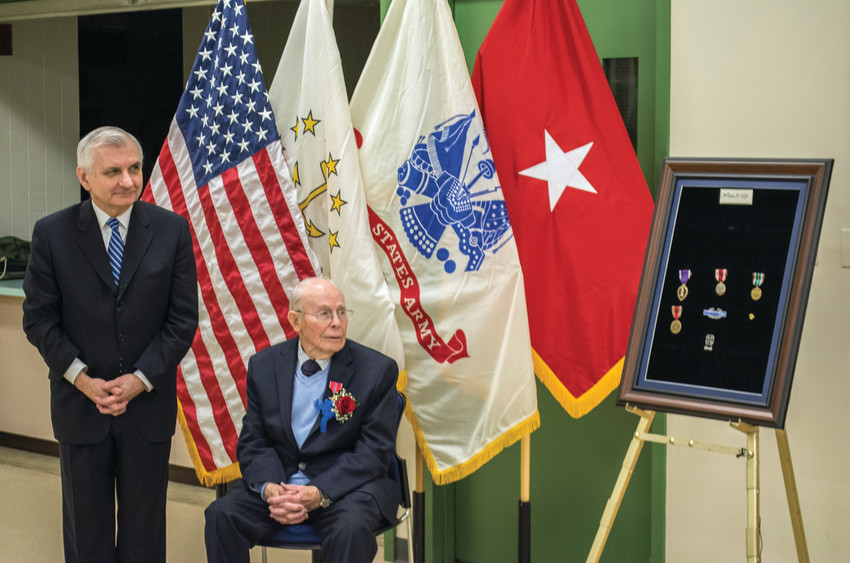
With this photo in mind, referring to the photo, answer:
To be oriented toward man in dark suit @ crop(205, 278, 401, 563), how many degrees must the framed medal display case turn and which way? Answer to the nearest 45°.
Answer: approximately 45° to its right

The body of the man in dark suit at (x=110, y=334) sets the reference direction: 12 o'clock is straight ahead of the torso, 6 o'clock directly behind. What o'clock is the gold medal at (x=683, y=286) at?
The gold medal is roughly at 10 o'clock from the man in dark suit.

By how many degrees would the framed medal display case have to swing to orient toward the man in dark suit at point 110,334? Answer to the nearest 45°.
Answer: approximately 45° to its right

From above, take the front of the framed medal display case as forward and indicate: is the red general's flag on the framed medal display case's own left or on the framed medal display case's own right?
on the framed medal display case's own right

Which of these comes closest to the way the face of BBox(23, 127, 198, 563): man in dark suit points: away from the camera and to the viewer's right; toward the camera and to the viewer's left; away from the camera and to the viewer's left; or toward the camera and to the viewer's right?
toward the camera and to the viewer's right

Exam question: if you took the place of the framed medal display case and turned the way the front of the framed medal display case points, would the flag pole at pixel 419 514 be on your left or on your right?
on your right

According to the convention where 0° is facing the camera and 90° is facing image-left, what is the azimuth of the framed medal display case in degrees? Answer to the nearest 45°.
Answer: approximately 45°

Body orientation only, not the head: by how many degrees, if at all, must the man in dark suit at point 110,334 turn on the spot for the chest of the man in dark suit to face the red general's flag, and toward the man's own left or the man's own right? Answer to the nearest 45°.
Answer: approximately 90° to the man's own left
